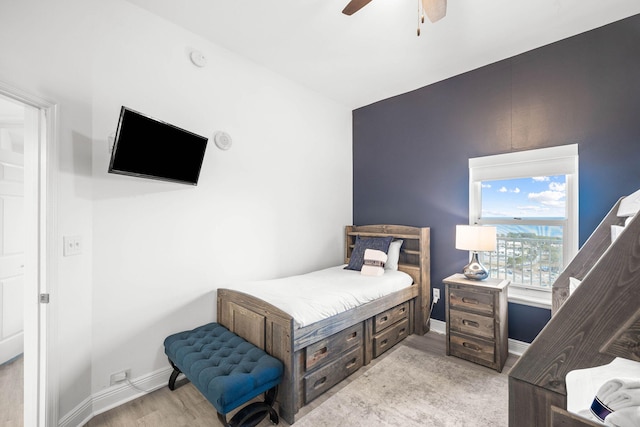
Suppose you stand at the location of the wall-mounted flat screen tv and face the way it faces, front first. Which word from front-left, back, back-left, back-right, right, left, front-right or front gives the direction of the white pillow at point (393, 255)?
front-left

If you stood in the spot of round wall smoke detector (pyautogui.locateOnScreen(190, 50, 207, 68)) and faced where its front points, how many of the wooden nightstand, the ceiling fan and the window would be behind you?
0

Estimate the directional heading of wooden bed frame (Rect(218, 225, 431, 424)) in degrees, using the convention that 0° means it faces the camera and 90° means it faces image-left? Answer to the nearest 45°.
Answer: approximately 45°

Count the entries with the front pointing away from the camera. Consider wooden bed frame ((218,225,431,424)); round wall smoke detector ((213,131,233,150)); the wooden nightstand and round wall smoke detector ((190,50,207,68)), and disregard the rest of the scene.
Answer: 0

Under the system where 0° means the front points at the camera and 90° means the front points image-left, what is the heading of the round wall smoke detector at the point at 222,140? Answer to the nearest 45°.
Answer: approximately 315°

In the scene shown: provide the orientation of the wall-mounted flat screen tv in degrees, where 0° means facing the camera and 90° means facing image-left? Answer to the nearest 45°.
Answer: approximately 315°

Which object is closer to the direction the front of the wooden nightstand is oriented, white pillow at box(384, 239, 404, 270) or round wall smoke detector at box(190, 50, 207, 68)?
the round wall smoke detector

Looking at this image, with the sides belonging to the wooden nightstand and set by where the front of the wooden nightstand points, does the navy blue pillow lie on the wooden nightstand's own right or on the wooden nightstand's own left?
on the wooden nightstand's own right

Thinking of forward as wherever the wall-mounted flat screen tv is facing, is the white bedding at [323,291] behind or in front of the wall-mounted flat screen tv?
in front

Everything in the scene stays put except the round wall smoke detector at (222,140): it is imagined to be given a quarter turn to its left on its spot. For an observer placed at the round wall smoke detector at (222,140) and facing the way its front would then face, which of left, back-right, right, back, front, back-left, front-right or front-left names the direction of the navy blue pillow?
front-right

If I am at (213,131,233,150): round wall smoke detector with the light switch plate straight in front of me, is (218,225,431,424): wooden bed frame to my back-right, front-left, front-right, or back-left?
back-left

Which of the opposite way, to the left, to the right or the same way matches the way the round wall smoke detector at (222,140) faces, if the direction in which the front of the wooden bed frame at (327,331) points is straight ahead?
to the left

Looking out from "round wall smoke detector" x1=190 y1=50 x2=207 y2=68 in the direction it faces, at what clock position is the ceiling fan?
The ceiling fan is roughly at 12 o'clock from the round wall smoke detector.

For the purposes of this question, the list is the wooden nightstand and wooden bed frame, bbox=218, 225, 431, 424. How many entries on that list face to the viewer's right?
0

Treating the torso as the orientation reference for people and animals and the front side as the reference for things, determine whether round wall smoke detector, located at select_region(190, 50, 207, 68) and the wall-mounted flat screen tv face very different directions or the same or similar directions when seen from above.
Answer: same or similar directions
